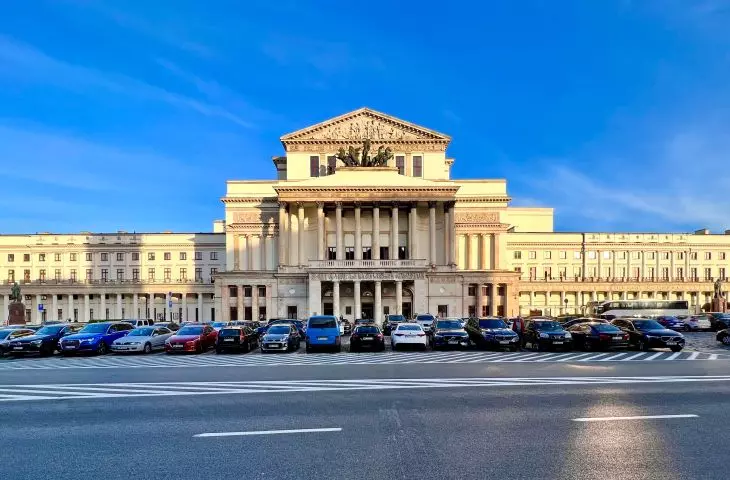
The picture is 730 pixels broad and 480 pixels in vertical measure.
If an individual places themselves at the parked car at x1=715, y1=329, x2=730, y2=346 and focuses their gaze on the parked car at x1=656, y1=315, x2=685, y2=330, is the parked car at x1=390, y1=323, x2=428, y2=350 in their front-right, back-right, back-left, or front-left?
back-left

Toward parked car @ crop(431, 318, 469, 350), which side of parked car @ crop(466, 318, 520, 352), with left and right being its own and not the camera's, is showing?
right

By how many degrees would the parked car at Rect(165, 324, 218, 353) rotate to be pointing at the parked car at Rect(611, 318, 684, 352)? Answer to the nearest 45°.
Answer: approximately 135° to its left

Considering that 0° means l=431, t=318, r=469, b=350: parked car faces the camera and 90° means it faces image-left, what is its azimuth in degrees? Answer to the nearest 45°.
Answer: approximately 0°

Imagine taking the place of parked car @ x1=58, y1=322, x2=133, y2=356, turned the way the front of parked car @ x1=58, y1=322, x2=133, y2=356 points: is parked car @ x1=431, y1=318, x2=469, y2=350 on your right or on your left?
on your left

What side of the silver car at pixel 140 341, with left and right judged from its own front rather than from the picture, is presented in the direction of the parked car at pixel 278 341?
left
